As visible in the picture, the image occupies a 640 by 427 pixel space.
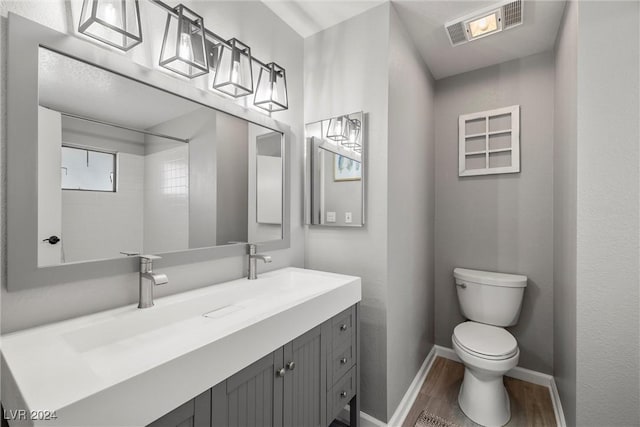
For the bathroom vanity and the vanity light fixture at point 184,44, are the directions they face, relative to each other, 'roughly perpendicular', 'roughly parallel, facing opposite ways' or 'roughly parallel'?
roughly parallel

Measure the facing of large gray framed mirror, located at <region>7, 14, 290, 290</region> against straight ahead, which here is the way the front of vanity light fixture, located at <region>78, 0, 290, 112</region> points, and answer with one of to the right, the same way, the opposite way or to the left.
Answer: the same way

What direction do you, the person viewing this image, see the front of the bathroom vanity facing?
facing the viewer and to the right of the viewer

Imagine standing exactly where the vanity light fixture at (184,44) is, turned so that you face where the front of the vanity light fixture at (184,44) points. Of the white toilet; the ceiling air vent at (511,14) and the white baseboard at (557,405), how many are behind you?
0

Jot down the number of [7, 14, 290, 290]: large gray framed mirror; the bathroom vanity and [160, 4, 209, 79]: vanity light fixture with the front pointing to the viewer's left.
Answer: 0

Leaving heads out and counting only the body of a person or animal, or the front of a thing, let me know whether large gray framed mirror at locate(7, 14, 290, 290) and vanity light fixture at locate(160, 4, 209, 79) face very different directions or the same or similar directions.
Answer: same or similar directions

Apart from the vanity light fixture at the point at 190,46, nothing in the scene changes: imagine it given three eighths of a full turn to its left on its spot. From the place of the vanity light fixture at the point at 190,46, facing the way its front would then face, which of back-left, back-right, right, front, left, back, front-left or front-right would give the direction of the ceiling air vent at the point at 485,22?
right

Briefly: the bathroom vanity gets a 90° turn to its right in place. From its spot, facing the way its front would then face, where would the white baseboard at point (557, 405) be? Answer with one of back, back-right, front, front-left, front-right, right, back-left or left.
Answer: back-left

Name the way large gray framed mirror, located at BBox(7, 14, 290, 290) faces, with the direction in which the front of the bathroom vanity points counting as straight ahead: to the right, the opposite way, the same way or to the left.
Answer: the same way

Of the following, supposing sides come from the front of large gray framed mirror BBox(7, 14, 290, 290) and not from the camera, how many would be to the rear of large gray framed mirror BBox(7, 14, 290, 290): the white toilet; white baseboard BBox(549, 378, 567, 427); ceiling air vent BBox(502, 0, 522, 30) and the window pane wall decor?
0

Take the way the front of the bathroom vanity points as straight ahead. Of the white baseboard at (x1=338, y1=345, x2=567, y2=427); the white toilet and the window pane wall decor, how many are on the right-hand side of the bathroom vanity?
0

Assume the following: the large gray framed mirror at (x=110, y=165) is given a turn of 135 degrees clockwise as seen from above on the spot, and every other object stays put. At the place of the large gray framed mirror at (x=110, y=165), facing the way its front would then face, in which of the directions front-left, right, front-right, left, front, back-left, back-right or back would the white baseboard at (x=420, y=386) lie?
back

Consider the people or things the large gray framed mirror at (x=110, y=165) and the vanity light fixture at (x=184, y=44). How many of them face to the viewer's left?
0

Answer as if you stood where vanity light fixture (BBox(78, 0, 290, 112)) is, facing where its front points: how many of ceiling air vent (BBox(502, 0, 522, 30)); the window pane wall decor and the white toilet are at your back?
0

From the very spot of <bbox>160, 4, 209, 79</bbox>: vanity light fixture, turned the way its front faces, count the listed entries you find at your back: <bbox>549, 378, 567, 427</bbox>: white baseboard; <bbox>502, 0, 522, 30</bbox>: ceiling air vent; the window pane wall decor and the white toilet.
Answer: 0
